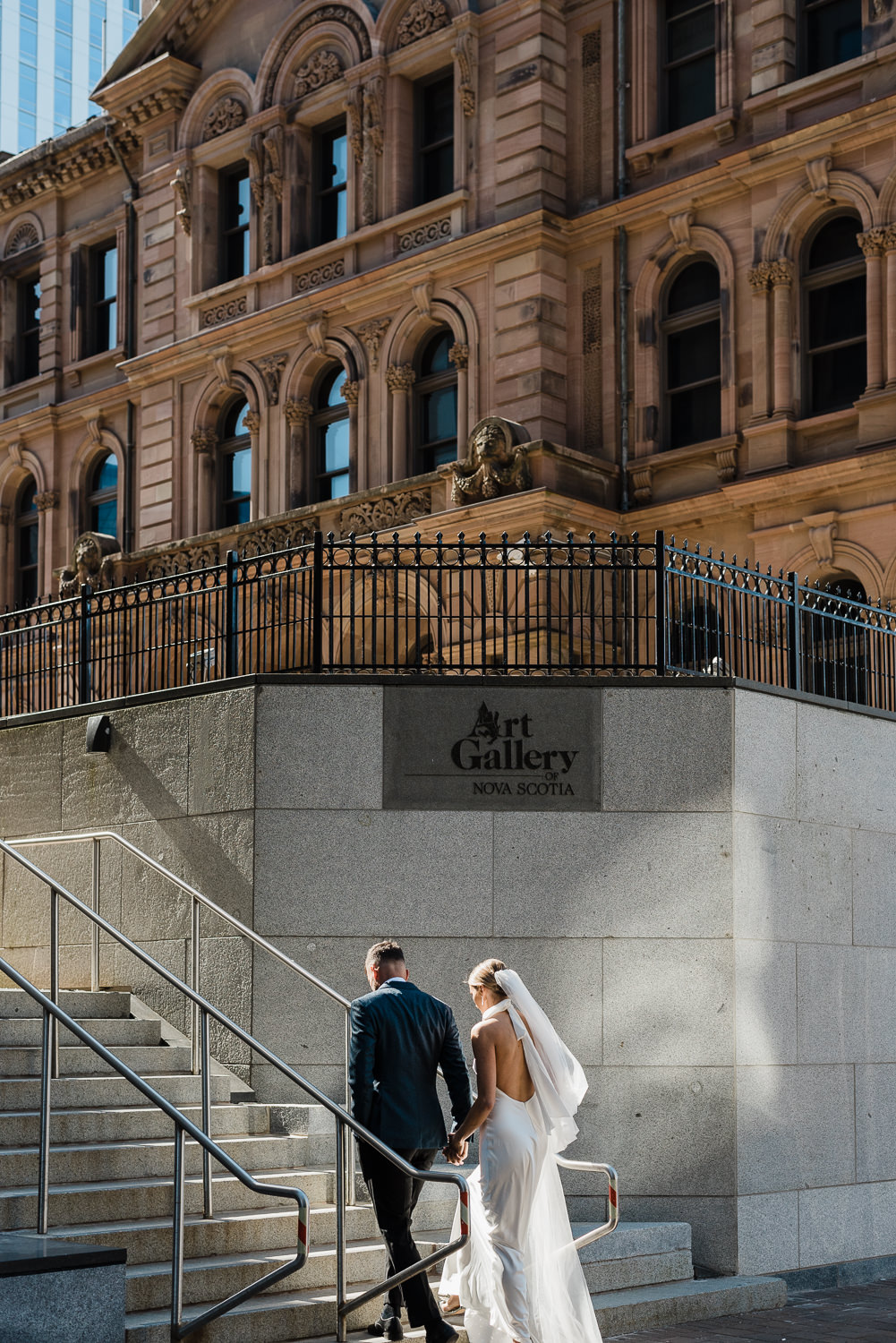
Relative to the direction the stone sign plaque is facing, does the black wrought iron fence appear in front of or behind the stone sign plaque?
behind

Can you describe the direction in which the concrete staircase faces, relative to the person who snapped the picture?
facing the viewer and to the right of the viewer

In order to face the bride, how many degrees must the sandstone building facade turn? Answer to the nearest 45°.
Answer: approximately 45° to its left

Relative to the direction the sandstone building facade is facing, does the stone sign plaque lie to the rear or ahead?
ahead

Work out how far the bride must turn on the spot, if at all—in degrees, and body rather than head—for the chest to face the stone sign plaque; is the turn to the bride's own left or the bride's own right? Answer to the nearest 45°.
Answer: approximately 45° to the bride's own right

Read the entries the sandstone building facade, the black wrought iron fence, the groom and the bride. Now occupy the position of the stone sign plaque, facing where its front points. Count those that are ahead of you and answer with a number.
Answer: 2

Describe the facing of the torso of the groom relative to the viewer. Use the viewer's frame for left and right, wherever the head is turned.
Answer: facing away from the viewer and to the left of the viewer

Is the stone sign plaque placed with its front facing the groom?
yes

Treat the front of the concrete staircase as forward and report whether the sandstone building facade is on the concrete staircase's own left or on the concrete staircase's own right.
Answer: on the concrete staircase's own left

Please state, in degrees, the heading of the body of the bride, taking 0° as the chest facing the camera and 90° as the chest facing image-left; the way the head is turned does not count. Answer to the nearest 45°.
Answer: approximately 135°

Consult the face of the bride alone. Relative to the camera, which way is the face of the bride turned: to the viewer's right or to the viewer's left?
to the viewer's left

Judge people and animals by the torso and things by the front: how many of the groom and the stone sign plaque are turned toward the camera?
1

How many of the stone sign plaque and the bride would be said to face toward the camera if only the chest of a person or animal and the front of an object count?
1

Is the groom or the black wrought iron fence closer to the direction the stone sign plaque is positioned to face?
the groom
